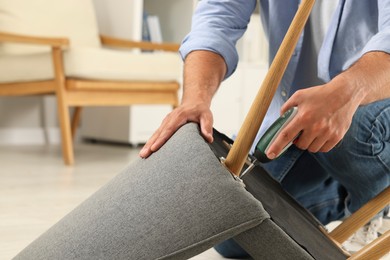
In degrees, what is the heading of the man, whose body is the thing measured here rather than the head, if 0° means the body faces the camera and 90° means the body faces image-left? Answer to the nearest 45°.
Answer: approximately 0°

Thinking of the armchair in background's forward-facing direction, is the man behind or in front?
in front

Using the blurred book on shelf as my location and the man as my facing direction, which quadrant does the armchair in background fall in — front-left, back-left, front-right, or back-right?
front-right

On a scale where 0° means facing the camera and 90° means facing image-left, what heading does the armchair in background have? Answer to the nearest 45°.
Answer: approximately 315°

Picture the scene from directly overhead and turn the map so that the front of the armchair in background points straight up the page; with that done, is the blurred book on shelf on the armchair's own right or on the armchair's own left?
on the armchair's own left
